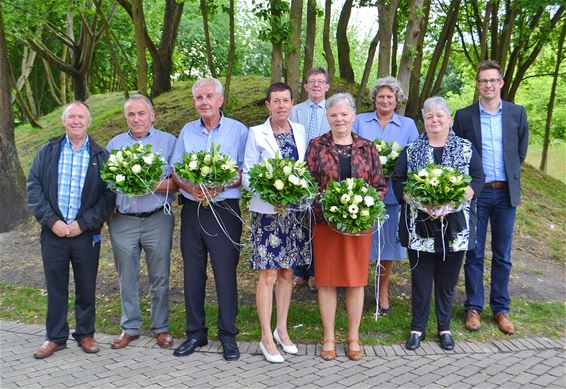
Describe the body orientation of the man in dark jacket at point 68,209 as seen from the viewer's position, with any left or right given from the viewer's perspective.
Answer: facing the viewer

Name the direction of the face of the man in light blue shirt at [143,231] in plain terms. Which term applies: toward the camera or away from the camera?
toward the camera

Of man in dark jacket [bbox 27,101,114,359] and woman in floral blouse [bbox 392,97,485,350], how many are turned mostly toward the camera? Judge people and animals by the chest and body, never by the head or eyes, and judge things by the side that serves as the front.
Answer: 2

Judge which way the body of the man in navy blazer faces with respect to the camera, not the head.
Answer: toward the camera

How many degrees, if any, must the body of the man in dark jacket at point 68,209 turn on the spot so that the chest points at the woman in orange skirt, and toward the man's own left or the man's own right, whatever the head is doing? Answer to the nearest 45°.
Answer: approximately 45° to the man's own left

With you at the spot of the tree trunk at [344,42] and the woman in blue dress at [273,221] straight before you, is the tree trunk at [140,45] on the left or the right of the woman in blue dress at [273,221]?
right

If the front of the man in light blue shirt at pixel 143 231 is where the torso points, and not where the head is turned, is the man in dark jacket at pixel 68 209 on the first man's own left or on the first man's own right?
on the first man's own right

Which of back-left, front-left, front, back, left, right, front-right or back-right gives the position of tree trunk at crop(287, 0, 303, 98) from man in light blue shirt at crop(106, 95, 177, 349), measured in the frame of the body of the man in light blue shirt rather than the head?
back-left

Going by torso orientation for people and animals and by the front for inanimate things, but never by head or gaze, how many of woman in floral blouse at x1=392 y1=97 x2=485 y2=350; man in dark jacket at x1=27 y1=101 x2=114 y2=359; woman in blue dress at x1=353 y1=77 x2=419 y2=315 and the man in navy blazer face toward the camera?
4

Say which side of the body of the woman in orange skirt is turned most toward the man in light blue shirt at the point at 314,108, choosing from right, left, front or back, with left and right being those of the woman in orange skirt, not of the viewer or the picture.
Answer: back

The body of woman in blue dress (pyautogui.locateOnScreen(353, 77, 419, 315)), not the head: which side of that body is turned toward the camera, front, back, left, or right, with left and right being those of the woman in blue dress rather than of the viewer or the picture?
front

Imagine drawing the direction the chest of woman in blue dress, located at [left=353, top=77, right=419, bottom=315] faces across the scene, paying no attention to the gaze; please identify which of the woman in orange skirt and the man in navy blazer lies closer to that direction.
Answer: the woman in orange skirt

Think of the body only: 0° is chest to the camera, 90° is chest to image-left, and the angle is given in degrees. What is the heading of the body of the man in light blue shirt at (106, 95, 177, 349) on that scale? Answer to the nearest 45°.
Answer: approximately 0°

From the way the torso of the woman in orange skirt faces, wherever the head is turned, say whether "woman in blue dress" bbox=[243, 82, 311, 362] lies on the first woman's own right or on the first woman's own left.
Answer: on the first woman's own right

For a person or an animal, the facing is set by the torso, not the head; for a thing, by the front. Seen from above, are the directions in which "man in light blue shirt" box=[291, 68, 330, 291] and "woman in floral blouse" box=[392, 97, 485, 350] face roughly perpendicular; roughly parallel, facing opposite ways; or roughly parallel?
roughly parallel
